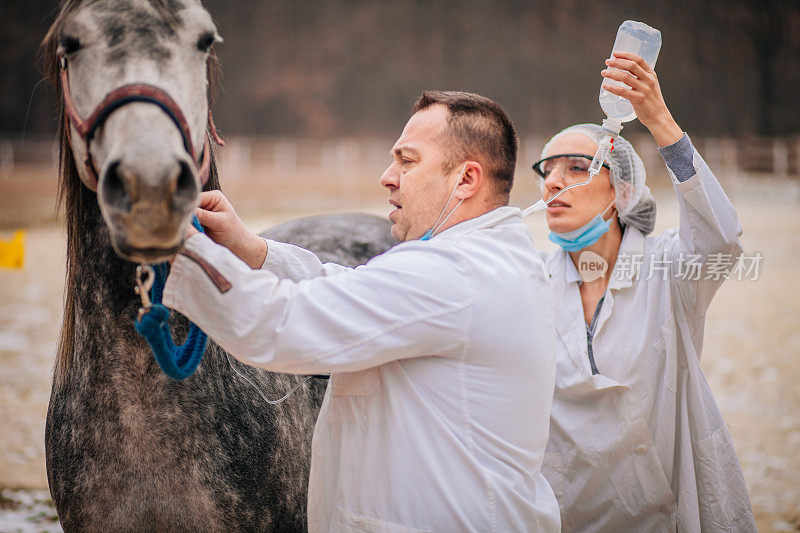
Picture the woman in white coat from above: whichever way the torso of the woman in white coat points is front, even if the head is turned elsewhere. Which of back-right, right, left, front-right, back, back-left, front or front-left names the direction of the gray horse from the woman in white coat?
front

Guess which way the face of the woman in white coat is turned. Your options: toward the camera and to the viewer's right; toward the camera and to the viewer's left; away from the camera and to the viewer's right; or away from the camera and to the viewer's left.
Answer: toward the camera and to the viewer's left

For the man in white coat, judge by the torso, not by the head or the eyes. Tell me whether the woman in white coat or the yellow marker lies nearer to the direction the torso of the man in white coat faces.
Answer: the yellow marker

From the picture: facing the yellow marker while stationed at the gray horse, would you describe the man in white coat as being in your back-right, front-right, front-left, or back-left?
back-right

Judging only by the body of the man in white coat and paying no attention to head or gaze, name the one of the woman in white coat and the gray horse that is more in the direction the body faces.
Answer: the gray horse

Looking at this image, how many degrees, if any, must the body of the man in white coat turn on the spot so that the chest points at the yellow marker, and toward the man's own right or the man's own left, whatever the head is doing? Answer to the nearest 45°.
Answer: approximately 45° to the man's own right

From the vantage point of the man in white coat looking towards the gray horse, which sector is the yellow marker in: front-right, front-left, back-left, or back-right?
front-right

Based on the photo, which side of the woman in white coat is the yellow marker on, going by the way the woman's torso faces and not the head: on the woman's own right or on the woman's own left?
on the woman's own right

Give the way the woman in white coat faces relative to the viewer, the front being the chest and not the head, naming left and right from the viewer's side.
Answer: facing the viewer and to the left of the viewer

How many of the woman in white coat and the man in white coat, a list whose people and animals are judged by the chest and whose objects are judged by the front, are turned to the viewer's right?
0

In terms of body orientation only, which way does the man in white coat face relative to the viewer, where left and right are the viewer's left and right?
facing to the left of the viewer

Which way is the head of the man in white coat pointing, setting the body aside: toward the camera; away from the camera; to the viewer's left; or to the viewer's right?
to the viewer's left

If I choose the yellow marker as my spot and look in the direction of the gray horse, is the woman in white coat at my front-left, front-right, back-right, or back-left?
front-left
